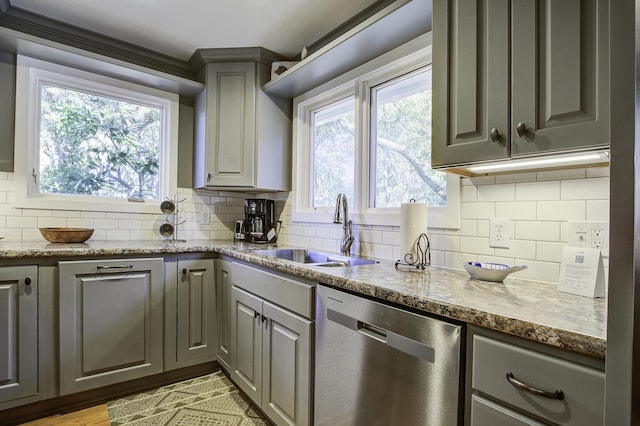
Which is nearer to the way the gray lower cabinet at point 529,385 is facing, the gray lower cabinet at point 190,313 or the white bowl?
the gray lower cabinet

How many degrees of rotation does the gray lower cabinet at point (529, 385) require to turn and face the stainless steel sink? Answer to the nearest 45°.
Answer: approximately 90° to its right

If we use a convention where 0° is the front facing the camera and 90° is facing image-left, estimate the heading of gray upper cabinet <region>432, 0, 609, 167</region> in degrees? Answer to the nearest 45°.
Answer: approximately 45°

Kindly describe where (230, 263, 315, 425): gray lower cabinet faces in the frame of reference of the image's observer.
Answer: facing the viewer and to the left of the viewer

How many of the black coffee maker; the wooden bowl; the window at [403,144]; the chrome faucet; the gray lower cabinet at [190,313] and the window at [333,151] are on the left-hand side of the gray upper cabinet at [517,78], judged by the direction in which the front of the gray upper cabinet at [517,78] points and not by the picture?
0

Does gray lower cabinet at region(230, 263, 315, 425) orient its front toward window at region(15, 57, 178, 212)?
no

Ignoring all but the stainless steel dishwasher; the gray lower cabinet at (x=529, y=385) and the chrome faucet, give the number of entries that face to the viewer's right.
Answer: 0

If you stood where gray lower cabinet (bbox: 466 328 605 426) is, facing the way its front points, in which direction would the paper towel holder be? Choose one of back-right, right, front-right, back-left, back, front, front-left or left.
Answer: right

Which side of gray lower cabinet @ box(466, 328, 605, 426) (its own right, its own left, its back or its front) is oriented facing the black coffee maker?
right

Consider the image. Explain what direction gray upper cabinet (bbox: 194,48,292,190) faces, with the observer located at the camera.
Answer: facing the viewer

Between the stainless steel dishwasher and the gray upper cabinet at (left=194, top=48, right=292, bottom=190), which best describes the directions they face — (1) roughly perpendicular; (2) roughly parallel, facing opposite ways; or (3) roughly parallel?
roughly perpendicular

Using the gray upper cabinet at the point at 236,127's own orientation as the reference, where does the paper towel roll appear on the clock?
The paper towel roll is roughly at 11 o'clock from the gray upper cabinet.

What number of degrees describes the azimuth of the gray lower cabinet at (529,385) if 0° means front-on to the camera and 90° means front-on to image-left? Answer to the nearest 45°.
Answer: approximately 45°

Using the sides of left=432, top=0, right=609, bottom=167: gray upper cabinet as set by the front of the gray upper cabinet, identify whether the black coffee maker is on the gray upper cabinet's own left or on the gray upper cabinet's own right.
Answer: on the gray upper cabinet's own right

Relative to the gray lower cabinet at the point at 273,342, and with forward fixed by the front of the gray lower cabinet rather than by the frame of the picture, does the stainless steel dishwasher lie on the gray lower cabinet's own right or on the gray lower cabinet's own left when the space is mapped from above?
on the gray lower cabinet's own left

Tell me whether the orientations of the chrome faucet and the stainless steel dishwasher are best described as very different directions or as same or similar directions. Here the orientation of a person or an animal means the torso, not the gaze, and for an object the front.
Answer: same or similar directions

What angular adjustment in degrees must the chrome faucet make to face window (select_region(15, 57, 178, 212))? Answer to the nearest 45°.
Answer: approximately 45° to its right

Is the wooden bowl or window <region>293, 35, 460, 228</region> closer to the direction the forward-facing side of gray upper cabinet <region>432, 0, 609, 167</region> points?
the wooden bowl
